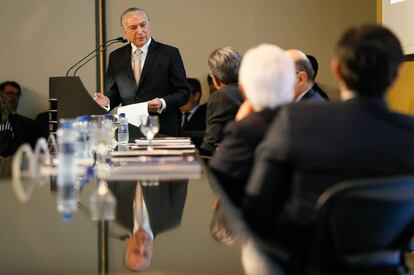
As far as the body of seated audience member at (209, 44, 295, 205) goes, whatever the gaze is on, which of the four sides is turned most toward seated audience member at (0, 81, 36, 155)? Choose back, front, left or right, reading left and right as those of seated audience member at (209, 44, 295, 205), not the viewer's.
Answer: front

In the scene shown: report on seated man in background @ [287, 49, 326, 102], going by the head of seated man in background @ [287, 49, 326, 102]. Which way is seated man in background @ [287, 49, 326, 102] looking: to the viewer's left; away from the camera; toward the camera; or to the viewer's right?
to the viewer's left

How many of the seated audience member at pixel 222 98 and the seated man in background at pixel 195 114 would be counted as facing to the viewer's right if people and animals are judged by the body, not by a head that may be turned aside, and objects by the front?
0

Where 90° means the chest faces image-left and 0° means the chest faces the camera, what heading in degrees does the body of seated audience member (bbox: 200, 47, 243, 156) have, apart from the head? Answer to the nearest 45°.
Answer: approximately 135°

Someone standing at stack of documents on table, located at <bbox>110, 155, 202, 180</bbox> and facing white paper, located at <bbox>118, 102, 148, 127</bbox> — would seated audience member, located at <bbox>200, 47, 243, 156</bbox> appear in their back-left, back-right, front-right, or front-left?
front-right

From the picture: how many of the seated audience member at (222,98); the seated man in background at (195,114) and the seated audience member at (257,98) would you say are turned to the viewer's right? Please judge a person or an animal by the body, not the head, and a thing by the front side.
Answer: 0

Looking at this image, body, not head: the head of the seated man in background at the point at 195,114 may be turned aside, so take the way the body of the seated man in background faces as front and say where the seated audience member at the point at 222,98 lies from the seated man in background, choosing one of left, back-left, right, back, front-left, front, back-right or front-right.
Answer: front-left

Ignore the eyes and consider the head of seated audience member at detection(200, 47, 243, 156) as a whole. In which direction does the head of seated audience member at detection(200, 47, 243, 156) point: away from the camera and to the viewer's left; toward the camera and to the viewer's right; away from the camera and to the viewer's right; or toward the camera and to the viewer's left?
away from the camera and to the viewer's left

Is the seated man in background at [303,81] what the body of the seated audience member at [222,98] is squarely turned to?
no

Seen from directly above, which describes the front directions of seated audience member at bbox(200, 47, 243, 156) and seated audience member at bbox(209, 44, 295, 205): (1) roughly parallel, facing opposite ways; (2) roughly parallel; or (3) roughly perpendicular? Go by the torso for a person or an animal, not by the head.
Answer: roughly parallel

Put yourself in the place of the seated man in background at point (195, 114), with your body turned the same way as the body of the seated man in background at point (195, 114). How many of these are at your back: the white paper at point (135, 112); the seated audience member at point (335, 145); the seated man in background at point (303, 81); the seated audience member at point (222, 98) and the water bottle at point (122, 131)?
0

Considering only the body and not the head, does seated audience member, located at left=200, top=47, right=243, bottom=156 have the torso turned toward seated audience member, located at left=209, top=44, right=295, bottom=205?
no

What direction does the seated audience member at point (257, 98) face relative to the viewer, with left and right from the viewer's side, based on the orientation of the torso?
facing away from the viewer and to the left of the viewer

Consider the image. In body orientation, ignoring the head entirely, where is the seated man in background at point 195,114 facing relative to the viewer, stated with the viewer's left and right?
facing the viewer and to the left of the viewer

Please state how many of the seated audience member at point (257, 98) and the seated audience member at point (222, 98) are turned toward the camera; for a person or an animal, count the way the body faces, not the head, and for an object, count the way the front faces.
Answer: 0
